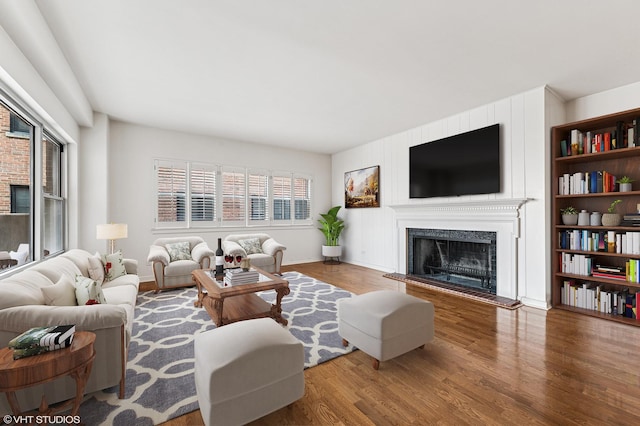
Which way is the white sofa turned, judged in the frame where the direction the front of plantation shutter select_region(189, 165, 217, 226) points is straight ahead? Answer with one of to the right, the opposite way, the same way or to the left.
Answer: to the left

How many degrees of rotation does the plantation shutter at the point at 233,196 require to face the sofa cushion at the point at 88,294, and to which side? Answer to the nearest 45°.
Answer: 0° — it already faces it

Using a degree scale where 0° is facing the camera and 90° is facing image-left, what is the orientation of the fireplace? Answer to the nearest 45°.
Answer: approximately 45°

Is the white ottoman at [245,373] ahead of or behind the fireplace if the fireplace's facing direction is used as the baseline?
ahead

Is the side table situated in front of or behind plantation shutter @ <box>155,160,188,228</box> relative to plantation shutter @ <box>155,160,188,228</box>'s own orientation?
in front

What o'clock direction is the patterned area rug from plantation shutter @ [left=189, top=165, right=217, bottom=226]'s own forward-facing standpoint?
The patterned area rug is roughly at 12 o'clock from the plantation shutter.

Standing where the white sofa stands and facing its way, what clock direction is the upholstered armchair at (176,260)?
The upholstered armchair is roughly at 10 o'clock from the white sofa.

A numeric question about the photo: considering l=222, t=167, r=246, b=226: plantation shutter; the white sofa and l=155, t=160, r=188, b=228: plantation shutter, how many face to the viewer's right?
1

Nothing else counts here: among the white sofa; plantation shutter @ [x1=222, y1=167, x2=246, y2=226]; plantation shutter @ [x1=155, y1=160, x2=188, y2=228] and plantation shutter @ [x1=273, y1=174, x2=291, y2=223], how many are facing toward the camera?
3

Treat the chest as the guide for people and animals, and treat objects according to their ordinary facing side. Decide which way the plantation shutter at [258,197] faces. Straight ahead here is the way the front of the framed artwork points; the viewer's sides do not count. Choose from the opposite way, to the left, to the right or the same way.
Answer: to the left

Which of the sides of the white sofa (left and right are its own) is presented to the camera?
right
